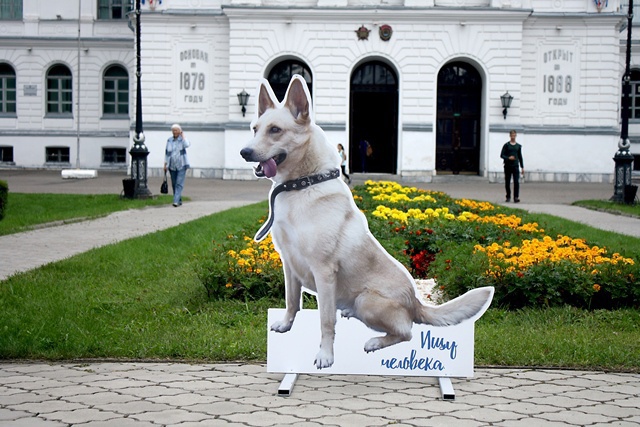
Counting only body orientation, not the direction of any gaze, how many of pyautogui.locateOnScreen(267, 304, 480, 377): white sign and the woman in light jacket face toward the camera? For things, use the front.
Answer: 2

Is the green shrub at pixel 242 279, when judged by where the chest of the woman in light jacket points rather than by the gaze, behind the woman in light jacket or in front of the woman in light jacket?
in front

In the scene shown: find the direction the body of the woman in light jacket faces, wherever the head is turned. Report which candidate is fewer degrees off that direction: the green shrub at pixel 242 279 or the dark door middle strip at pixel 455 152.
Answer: the green shrub

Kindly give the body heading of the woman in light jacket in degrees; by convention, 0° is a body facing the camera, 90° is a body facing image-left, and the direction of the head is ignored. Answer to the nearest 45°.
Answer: approximately 0°

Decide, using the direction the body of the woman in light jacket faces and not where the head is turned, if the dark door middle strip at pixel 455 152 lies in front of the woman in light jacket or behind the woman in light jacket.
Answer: behind

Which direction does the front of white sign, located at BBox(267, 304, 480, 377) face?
toward the camera

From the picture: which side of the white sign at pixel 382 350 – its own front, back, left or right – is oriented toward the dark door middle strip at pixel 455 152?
back

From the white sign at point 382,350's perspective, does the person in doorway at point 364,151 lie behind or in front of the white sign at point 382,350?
behind

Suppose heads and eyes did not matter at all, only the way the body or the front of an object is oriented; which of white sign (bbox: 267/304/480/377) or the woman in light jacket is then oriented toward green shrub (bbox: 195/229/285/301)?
the woman in light jacket

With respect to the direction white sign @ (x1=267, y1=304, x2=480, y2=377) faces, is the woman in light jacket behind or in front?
behind

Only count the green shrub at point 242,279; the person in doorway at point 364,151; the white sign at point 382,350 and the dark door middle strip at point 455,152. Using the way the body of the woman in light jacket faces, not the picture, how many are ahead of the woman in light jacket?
2

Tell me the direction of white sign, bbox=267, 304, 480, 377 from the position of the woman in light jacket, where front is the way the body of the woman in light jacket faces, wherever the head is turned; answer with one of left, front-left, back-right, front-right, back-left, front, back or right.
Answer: front
